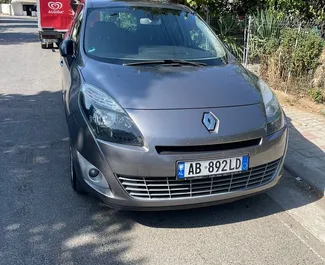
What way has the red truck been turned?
away from the camera

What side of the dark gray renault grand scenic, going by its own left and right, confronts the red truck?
back

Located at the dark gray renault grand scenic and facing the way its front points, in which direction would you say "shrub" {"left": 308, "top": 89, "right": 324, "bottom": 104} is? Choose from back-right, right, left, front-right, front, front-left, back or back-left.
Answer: left

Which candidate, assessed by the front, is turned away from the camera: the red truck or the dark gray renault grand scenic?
the red truck

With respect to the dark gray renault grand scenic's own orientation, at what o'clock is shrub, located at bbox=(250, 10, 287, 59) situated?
The shrub is roughly at 8 o'clock from the dark gray renault grand scenic.

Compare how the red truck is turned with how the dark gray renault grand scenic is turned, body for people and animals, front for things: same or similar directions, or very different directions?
very different directions

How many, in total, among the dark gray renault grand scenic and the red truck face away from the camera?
1

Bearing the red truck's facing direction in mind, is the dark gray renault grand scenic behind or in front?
behind
